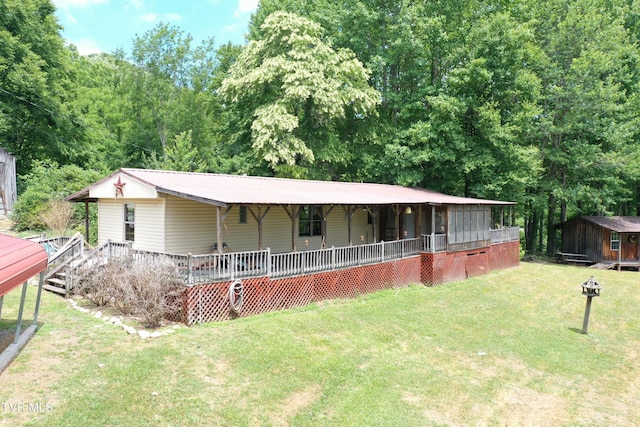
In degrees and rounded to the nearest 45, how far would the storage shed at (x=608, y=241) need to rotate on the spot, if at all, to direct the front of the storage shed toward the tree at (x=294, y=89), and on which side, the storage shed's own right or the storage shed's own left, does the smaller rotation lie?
approximately 90° to the storage shed's own right

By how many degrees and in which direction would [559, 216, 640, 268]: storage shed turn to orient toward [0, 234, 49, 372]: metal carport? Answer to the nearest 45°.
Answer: approximately 45° to its right

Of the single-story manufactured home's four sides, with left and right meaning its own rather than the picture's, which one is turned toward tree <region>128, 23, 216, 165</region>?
back

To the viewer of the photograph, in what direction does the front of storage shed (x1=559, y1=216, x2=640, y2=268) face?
facing the viewer and to the right of the viewer

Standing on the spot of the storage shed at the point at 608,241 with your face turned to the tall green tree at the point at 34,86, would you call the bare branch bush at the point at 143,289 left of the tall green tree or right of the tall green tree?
left

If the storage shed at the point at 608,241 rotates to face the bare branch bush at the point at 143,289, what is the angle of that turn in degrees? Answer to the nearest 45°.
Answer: approximately 45° to its right

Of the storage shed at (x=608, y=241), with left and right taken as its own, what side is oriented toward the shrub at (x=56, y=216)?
right

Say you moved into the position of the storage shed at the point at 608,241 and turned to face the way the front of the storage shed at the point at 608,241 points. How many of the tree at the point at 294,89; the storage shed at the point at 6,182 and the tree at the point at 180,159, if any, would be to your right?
3

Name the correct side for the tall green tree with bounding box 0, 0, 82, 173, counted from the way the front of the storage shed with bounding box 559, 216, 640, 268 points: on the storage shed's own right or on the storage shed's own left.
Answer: on the storage shed's own right

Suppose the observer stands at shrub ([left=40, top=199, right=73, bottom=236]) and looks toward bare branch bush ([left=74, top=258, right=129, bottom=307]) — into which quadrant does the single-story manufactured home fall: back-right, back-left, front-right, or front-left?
front-left

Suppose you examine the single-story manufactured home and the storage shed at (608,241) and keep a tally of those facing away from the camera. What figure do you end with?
0
